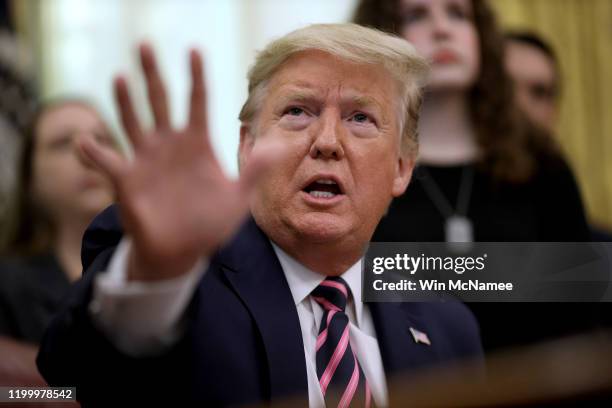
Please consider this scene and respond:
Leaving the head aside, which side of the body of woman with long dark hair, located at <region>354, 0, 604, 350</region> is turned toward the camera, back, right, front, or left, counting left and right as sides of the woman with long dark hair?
front

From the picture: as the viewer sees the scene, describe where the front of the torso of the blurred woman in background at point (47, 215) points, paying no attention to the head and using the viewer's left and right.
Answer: facing the viewer and to the right of the viewer

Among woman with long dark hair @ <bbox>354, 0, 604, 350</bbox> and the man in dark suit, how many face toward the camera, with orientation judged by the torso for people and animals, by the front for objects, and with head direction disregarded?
2

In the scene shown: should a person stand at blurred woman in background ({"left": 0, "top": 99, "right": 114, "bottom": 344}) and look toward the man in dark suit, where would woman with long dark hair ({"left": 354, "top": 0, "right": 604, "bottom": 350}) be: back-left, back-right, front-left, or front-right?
front-left

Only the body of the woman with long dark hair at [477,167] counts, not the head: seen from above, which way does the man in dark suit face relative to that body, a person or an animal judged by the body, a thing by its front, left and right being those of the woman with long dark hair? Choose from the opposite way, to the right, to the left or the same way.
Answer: the same way

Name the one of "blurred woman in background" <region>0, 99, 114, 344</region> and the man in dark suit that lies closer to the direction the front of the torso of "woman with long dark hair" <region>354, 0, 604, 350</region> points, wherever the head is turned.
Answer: the man in dark suit

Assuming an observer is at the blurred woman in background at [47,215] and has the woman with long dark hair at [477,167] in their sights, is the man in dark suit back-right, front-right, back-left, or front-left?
front-right

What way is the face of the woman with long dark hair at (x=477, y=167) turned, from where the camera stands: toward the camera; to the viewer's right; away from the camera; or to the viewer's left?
toward the camera

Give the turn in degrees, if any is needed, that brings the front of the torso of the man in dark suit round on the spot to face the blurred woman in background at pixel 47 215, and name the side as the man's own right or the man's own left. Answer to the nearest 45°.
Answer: approximately 135° to the man's own right

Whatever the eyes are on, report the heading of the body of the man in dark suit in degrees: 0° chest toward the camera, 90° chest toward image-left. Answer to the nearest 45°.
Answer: approximately 0°

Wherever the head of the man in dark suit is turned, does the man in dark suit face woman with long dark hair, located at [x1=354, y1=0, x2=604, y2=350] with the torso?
no

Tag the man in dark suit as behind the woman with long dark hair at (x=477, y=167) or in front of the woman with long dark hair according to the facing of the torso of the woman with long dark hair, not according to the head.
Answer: in front

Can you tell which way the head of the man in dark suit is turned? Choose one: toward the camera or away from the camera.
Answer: toward the camera

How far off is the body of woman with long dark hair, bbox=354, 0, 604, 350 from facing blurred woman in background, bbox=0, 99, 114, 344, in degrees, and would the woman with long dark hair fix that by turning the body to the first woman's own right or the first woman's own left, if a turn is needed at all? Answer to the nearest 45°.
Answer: approximately 90° to the first woman's own right
